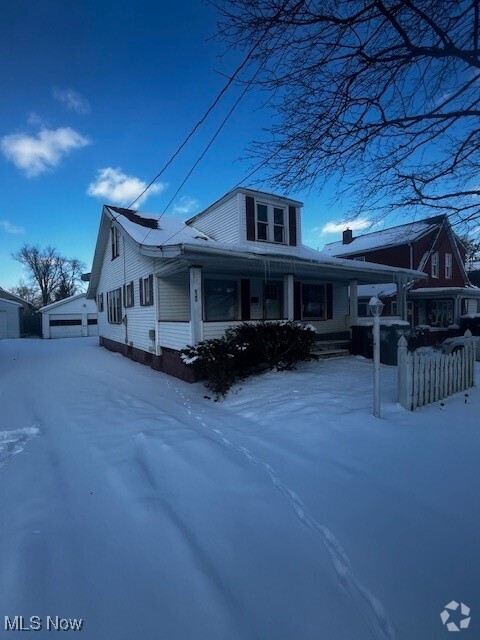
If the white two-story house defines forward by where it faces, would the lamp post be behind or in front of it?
in front

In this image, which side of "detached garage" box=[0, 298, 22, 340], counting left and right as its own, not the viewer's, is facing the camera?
front

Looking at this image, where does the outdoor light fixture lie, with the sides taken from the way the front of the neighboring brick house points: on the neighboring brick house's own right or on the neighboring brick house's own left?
on the neighboring brick house's own right

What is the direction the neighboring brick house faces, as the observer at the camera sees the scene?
facing the viewer and to the right of the viewer

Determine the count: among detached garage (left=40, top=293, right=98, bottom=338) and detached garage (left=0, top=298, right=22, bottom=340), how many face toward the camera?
2

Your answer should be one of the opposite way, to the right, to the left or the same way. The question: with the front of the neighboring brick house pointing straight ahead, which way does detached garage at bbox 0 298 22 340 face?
the same way

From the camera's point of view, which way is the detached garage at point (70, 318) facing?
toward the camera

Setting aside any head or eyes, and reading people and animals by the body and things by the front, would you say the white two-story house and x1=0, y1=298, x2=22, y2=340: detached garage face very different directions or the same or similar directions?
same or similar directions

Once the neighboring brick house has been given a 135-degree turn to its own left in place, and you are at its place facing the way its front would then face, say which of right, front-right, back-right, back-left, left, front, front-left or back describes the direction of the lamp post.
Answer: back

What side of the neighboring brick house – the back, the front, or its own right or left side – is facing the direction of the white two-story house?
right

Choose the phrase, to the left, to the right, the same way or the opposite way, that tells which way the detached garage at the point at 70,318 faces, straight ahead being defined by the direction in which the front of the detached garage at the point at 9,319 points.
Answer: the same way

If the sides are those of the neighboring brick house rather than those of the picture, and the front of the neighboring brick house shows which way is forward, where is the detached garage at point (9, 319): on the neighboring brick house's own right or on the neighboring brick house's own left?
on the neighboring brick house's own right

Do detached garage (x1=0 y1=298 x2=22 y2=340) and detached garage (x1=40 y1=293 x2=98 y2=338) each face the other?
no

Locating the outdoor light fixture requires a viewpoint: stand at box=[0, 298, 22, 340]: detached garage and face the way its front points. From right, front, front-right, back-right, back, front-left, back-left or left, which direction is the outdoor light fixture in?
front

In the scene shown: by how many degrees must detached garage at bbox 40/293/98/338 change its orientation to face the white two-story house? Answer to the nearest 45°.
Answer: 0° — it already faces it
